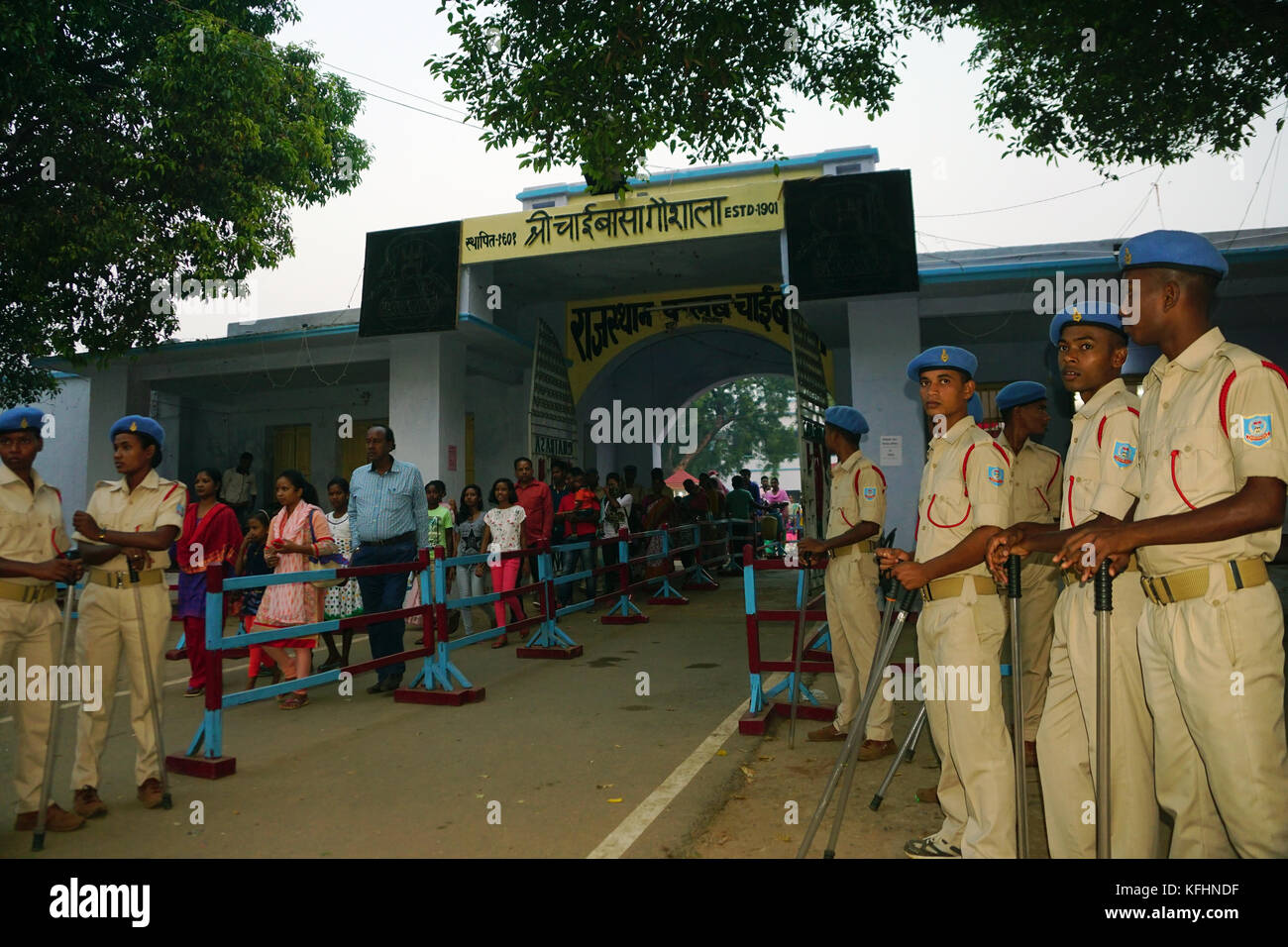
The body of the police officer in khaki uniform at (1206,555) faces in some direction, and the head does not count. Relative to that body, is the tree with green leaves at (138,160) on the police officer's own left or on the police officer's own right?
on the police officer's own right

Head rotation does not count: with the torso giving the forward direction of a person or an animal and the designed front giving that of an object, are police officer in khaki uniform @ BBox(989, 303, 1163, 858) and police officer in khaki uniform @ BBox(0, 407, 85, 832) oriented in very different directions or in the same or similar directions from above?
very different directions

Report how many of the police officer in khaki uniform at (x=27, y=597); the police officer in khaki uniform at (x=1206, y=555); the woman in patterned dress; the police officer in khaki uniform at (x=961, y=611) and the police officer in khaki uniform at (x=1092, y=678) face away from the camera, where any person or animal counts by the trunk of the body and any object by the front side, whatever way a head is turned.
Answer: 0

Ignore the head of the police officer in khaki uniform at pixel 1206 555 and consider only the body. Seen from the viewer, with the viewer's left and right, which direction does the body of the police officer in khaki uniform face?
facing the viewer and to the left of the viewer

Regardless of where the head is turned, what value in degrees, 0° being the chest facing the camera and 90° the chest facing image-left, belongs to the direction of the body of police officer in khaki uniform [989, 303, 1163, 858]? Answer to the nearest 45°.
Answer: approximately 45°

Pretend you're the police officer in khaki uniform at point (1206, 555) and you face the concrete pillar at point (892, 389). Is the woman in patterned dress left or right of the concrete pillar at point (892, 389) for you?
left

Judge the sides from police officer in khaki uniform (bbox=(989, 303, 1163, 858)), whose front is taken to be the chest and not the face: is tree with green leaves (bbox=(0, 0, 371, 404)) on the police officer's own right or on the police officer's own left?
on the police officer's own right

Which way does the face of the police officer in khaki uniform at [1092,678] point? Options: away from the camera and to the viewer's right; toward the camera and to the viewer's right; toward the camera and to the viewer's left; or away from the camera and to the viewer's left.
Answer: toward the camera and to the viewer's left

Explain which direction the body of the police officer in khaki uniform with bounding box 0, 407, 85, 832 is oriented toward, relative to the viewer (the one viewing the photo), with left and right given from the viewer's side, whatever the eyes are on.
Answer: facing the viewer and to the right of the viewer

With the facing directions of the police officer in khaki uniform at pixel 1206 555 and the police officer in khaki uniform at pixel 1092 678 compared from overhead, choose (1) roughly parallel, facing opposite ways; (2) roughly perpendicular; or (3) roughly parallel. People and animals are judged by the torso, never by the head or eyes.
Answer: roughly parallel

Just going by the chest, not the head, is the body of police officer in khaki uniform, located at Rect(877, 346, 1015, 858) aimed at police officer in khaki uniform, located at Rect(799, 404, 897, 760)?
no

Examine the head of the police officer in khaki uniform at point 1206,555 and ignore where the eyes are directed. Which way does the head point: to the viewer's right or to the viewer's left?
to the viewer's left

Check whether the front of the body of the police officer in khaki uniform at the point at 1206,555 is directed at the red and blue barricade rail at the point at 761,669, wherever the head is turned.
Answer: no

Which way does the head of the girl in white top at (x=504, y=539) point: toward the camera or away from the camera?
toward the camera

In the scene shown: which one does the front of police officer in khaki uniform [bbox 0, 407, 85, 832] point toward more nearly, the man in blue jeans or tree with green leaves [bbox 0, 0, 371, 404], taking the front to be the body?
the man in blue jeans

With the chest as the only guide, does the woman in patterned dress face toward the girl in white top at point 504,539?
no

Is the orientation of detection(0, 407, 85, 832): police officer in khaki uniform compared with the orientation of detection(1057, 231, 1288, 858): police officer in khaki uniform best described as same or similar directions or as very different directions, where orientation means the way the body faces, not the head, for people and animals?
very different directions
